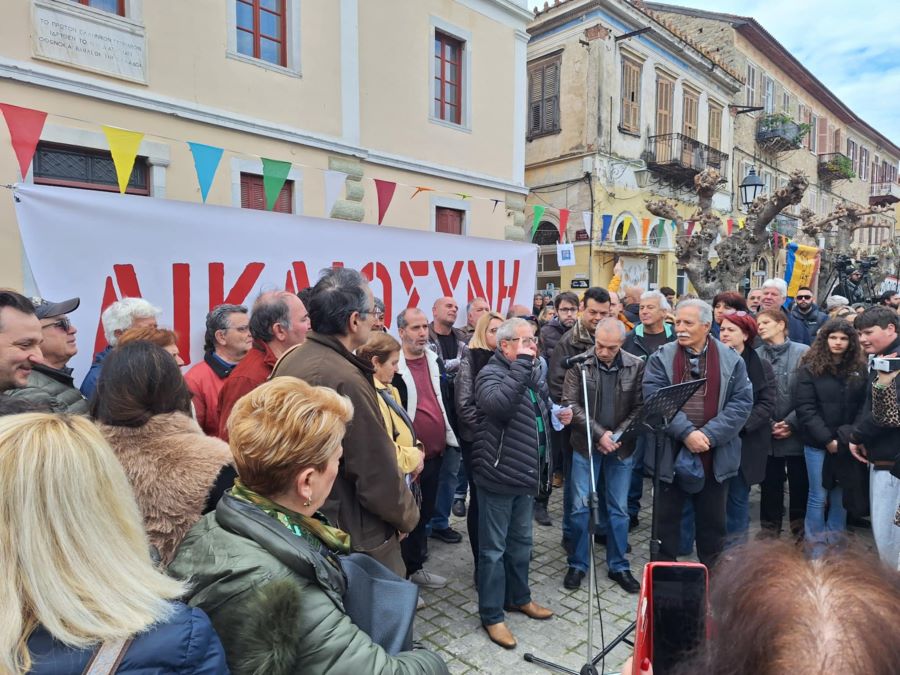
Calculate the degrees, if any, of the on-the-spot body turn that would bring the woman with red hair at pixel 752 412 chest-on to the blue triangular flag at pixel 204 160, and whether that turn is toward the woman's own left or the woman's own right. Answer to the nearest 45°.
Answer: approximately 45° to the woman's own right

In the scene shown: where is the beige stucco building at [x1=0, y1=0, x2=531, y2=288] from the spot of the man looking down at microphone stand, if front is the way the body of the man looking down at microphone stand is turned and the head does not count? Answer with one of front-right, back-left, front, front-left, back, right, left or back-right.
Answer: back-right

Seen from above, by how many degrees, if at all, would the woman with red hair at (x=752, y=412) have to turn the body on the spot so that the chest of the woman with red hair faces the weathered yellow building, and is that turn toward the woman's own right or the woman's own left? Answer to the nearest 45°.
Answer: approximately 135° to the woman's own right

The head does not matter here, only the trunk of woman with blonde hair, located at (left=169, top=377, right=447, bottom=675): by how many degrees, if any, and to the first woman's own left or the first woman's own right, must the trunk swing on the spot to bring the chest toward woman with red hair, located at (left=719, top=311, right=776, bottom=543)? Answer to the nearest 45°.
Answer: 0° — they already face them

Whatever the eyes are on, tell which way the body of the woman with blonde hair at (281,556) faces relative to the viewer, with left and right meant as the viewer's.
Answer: facing away from the viewer and to the right of the viewer

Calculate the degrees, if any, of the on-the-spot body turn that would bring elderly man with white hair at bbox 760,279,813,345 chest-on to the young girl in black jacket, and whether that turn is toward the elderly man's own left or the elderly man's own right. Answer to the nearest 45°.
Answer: approximately 45° to the elderly man's own left

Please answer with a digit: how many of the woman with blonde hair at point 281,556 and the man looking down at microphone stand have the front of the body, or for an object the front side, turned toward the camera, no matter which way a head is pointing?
1

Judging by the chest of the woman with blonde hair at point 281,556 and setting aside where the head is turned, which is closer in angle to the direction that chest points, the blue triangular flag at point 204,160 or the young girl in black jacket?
the young girl in black jacket

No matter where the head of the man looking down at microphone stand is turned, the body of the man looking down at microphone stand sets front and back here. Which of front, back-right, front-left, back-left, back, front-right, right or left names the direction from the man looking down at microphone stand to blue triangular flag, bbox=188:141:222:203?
right

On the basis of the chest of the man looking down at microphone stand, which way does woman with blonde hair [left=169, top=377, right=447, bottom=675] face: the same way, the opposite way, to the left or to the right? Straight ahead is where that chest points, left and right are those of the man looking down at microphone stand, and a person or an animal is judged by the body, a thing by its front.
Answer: the opposite way

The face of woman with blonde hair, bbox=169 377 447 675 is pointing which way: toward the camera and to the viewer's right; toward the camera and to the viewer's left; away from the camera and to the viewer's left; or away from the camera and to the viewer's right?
away from the camera and to the viewer's right

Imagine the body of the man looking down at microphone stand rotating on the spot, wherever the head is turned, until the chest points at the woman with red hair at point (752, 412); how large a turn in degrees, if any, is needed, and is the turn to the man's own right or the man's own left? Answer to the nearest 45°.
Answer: approximately 135° to the man's own left

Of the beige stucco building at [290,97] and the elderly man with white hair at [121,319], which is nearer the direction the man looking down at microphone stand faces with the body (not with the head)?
the elderly man with white hair
